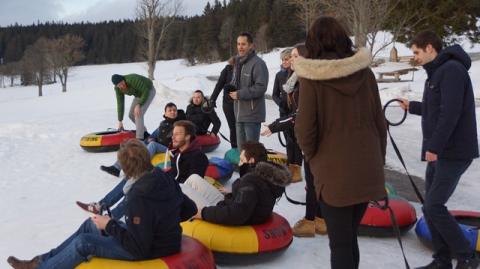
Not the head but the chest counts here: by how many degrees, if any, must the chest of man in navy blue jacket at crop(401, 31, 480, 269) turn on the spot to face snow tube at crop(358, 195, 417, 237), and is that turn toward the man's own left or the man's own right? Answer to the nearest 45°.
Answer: approximately 45° to the man's own right

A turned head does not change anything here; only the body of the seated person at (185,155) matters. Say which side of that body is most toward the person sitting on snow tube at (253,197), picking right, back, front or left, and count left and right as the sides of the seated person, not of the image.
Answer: left

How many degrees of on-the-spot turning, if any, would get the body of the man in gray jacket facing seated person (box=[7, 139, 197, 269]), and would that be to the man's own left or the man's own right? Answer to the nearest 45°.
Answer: approximately 45° to the man's own left

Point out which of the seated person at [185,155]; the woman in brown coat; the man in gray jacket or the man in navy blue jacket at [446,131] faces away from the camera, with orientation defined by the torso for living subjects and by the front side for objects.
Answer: the woman in brown coat

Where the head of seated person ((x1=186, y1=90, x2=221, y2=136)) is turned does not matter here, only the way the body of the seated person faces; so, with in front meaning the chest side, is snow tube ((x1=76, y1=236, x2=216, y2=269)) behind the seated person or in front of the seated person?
in front

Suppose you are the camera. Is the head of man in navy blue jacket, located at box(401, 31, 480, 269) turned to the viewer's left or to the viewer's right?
to the viewer's left

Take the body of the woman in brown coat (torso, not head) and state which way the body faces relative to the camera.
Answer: away from the camera

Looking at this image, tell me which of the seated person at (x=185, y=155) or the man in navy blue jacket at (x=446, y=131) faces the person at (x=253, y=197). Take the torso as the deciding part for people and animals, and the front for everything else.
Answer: the man in navy blue jacket

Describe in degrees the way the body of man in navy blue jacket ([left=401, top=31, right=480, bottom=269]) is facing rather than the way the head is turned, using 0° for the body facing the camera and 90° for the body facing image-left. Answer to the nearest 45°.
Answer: approximately 90°

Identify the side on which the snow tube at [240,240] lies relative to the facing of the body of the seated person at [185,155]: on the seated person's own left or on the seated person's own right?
on the seated person's own left

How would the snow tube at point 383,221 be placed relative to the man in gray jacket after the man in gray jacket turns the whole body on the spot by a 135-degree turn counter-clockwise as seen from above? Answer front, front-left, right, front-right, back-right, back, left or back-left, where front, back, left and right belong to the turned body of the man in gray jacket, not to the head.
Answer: front-right

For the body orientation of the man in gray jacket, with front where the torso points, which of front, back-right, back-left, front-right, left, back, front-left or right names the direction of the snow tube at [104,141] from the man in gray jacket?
right

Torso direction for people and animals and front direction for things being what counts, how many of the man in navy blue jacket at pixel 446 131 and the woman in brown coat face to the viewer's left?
1

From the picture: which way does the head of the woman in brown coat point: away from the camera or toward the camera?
away from the camera

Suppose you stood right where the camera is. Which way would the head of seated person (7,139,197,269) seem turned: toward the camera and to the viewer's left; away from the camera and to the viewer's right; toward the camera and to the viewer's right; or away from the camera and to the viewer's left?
away from the camera and to the viewer's left
